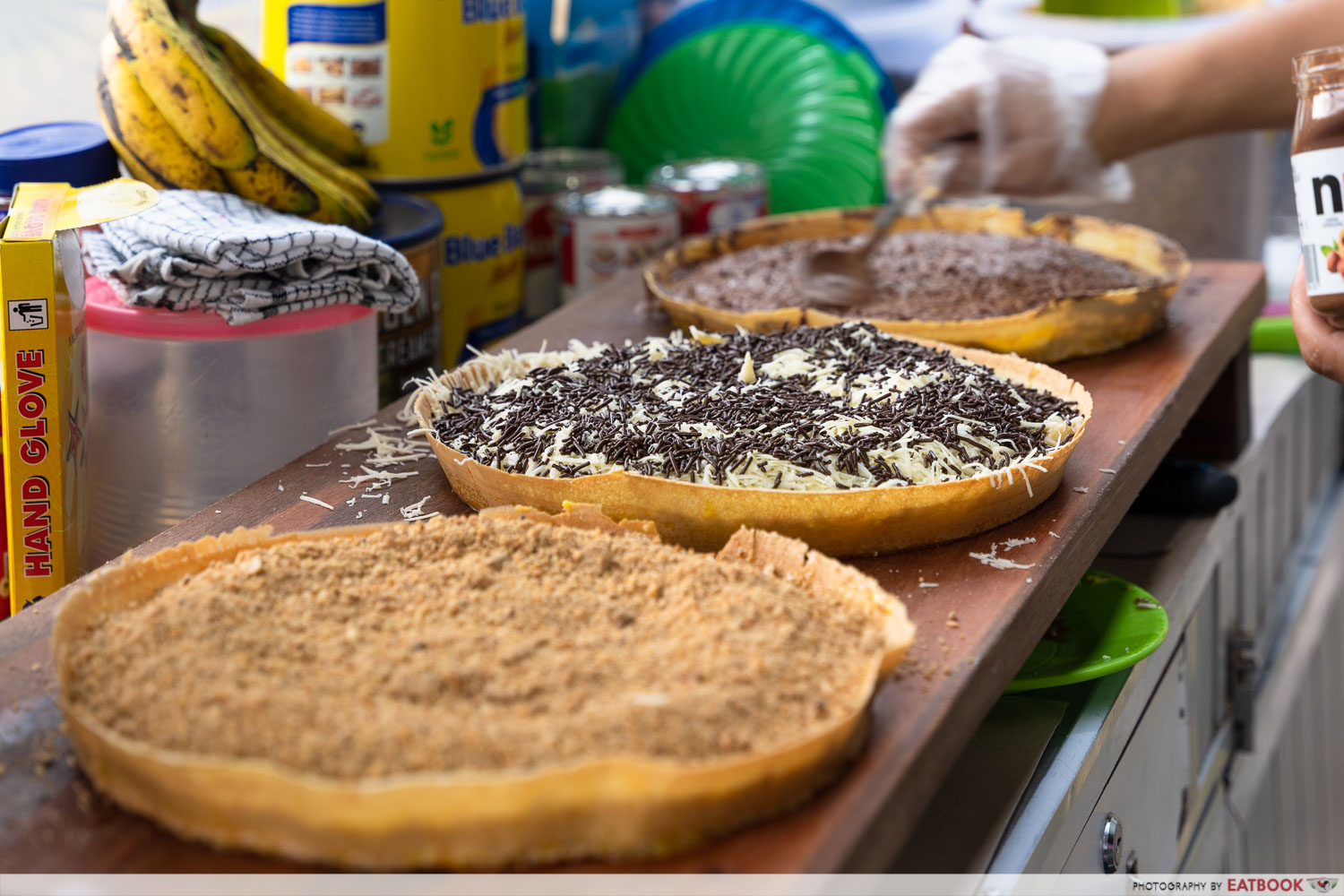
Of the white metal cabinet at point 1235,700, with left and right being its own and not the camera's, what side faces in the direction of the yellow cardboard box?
right

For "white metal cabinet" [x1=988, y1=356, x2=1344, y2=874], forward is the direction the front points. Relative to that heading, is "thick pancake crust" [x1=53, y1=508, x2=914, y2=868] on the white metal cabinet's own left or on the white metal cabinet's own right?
on the white metal cabinet's own right

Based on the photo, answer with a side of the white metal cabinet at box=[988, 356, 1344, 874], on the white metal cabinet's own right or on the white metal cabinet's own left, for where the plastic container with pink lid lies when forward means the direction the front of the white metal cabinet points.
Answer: on the white metal cabinet's own right

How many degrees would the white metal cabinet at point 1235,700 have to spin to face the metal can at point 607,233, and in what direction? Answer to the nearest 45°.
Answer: approximately 135° to its right

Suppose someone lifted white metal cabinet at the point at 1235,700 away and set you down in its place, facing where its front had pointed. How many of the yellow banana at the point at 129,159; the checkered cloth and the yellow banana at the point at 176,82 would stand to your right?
3

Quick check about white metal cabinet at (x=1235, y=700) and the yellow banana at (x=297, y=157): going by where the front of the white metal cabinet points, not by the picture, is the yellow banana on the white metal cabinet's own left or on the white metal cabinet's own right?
on the white metal cabinet's own right

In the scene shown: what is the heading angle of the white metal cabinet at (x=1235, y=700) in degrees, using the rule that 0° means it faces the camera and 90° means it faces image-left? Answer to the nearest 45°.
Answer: approximately 315°

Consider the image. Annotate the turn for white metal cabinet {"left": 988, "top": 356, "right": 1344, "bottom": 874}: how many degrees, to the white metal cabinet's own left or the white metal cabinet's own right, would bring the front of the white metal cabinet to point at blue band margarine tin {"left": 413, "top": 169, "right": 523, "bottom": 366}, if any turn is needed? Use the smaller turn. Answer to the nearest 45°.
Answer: approximately 135° to the white metal cabinet's own right

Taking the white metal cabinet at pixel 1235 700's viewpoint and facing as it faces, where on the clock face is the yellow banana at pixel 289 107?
The yellow banana is roughly at 4 o'clock from the white metal cabinet.

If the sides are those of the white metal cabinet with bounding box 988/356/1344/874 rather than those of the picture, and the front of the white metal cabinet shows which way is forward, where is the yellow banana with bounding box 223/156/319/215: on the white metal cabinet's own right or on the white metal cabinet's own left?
on the white metal cabinet's own right
